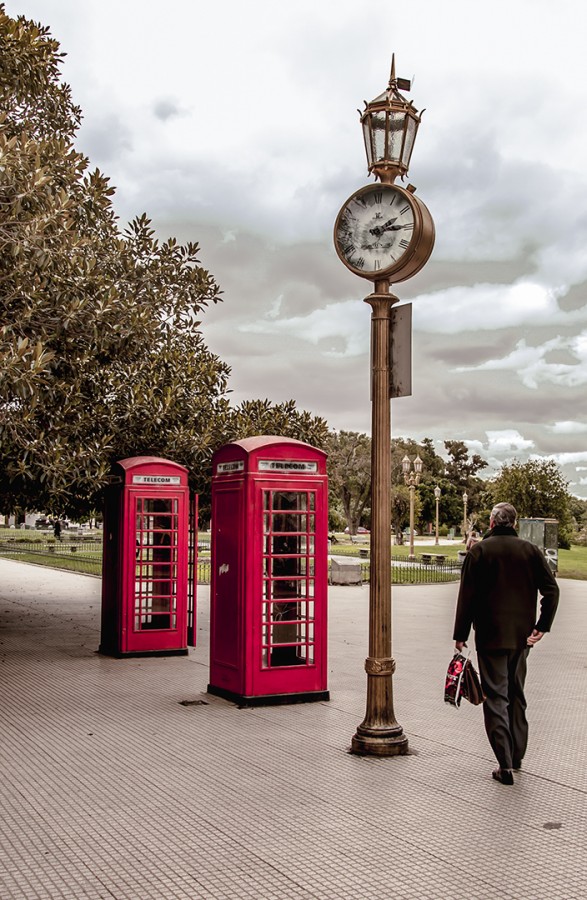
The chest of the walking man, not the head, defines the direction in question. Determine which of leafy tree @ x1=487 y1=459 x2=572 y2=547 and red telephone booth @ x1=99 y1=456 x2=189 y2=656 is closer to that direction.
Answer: the leafy tree

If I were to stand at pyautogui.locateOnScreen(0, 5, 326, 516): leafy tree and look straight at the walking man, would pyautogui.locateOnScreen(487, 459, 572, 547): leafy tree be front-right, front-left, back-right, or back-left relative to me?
back-left

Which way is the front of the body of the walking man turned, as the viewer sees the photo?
away from the camera

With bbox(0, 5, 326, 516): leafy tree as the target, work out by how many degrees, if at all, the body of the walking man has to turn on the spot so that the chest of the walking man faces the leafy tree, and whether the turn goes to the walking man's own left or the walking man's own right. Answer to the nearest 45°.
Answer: approximately 45° to the walking man's own left

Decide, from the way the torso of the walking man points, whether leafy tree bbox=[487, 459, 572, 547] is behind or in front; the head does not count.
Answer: in front

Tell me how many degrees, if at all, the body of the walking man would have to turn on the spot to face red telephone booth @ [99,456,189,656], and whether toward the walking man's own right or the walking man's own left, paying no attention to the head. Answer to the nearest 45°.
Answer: approximately 45° to the walking man's own left

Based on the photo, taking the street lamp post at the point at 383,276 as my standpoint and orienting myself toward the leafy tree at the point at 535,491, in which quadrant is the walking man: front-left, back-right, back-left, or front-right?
back-right

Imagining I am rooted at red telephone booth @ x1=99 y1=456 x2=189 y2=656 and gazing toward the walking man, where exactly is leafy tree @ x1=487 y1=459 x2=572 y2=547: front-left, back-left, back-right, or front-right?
back-left
